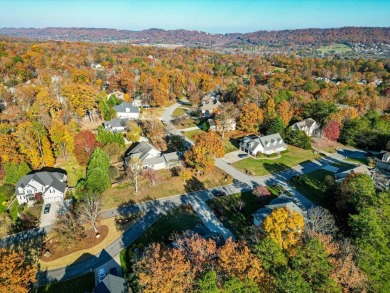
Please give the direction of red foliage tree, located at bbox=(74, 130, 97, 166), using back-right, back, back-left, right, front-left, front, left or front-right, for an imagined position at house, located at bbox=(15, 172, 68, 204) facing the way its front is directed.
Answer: back-left

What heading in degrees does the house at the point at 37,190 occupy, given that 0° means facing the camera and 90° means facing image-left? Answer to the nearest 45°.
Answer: approximately 0°

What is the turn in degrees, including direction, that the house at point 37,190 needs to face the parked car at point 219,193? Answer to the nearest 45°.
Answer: approximately 45° to its left

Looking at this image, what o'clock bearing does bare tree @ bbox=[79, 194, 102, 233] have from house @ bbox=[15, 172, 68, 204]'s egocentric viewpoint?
The bare tree is roughly at 11 o'clock from the house.

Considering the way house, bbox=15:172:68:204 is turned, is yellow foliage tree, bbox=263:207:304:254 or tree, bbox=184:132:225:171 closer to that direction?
the yellow foliage tree

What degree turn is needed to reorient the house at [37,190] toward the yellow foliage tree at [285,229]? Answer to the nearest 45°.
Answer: approximately 45° to its left

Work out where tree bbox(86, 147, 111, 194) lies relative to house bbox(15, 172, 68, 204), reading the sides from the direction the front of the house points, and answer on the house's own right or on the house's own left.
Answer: on the house's own left

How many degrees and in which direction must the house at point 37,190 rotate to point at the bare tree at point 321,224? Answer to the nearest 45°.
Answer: approximately 45° to its left
